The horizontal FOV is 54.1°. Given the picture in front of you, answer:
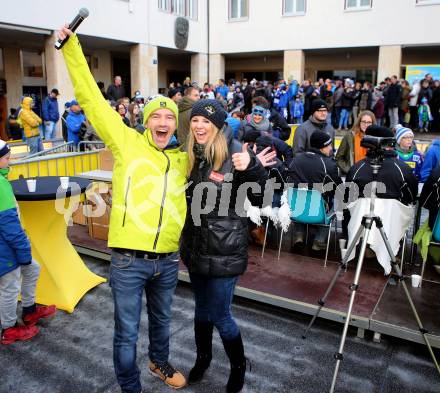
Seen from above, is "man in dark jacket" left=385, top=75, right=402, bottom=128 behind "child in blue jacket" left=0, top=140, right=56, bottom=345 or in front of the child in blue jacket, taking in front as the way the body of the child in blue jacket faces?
in front

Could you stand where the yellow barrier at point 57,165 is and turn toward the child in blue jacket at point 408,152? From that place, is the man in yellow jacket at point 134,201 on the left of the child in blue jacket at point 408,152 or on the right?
right

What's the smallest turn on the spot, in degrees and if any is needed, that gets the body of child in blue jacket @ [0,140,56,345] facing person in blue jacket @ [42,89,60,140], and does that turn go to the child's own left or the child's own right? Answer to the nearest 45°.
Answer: approximately 90° to the child's own left

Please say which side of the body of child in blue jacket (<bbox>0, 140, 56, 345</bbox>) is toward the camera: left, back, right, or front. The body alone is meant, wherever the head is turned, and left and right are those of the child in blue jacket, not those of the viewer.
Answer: right

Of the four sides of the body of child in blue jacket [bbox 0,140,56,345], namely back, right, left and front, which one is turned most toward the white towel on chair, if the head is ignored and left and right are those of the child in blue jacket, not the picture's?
front

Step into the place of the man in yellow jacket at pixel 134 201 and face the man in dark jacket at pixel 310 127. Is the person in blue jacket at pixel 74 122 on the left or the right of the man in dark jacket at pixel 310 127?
left

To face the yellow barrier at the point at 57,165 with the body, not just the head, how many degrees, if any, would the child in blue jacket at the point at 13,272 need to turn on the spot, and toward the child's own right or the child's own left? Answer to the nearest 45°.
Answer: approximately 90° to the child's own left
